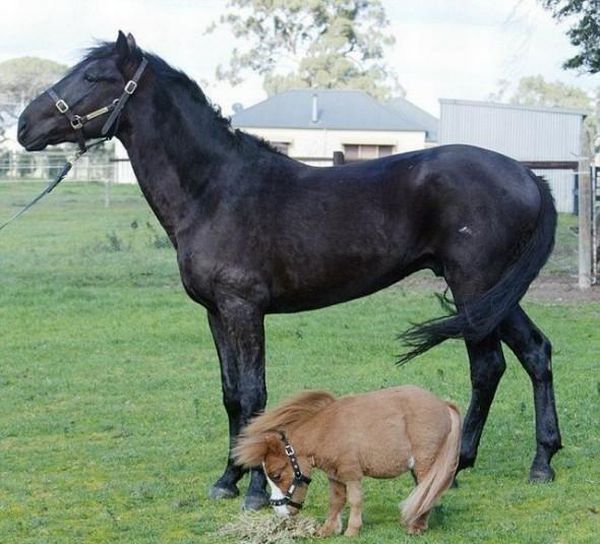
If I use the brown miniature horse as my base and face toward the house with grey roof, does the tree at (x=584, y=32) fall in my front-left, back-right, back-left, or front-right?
front-right

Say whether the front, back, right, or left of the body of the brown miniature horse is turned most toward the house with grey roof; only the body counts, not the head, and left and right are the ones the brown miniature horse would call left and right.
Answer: right

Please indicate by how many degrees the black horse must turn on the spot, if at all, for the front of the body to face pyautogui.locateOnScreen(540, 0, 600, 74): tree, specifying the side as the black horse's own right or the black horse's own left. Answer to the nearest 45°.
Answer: approximately 135° to the black horse's own right

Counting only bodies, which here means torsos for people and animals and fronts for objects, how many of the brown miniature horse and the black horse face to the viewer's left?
2

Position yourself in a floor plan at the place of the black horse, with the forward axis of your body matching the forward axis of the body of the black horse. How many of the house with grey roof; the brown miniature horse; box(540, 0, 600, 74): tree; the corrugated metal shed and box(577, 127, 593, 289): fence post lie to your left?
1

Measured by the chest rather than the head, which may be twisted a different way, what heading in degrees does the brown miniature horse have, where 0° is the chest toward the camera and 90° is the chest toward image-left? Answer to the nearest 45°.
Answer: approximately 90°

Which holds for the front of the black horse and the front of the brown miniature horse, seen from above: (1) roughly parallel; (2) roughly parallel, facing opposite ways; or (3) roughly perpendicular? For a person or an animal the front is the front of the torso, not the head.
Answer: roughly parallel

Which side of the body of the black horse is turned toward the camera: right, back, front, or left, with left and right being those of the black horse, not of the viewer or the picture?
left

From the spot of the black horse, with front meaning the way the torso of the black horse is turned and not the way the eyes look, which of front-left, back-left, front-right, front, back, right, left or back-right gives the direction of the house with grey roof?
right

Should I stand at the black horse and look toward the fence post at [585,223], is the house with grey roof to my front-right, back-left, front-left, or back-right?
front-left

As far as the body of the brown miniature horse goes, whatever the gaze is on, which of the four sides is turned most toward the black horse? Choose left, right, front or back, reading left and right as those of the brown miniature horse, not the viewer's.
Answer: right

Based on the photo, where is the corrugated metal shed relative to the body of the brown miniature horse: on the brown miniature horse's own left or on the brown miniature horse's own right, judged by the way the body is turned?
on the brown miniature horse's own right
